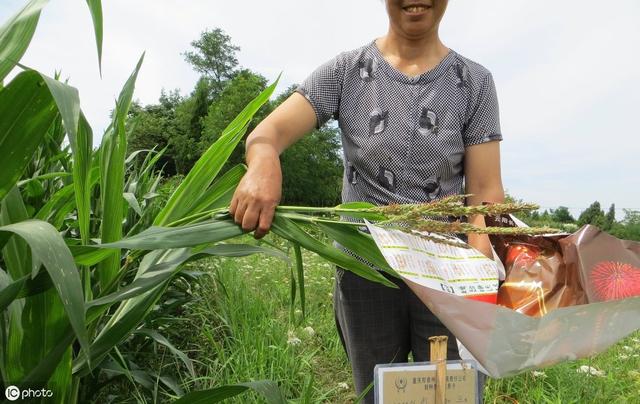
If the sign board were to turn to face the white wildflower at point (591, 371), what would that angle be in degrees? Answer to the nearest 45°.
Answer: approximately 135° to its left

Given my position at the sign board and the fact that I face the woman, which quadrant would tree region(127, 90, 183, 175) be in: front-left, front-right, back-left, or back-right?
front-left

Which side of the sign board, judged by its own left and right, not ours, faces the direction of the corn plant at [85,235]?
right

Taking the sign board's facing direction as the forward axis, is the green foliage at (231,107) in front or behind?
behind

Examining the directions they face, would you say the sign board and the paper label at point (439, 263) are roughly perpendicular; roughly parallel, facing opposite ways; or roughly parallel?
roughly parallel

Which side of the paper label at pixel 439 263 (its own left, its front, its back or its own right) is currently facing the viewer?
front

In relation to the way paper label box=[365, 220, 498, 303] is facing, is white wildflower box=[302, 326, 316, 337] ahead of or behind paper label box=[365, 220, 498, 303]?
behind

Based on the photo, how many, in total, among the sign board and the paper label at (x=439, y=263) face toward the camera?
2

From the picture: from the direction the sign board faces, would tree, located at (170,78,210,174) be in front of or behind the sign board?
behind

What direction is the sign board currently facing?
toward the camera
